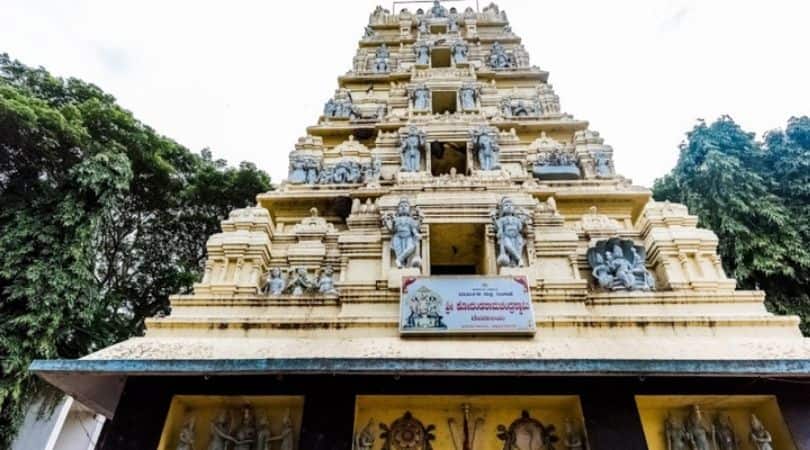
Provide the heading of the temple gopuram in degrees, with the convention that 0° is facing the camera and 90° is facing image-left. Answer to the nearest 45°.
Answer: approximately 0°

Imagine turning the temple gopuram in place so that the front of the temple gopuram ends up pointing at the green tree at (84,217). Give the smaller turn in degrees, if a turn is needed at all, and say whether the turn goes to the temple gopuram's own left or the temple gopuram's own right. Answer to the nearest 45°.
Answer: approximately 90° to the temple gopuram's own right

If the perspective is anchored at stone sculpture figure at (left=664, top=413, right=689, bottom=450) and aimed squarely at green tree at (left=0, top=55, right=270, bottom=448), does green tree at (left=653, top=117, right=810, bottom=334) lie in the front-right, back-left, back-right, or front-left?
back-right

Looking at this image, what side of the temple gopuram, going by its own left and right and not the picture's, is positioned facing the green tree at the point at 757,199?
left
